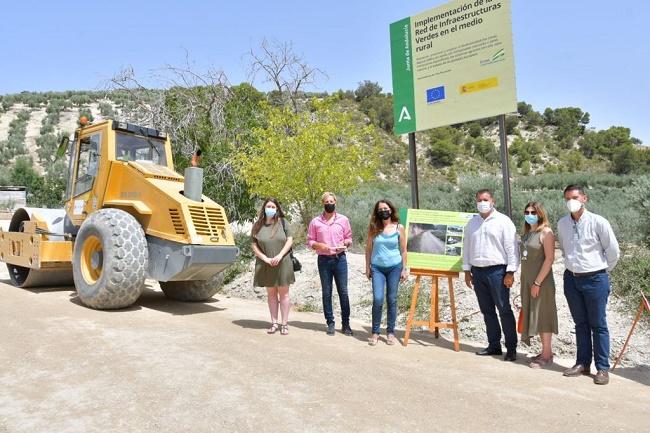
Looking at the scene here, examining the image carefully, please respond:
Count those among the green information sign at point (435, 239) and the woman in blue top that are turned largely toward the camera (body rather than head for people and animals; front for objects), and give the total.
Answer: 2

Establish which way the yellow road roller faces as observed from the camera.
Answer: facing away from the viewer and to the left of the viewer

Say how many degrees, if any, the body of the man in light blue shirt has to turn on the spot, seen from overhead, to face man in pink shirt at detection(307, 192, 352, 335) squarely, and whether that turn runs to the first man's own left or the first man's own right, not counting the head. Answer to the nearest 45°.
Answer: approximately 45° to the first man's own right

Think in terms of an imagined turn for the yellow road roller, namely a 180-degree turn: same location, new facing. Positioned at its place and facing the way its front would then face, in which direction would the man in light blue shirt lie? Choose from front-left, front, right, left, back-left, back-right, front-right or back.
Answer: front

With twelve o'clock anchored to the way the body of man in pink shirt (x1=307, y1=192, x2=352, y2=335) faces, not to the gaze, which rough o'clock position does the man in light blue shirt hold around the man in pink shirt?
The man in light blue shirt is roughly at 10 o'clock from the man in pink shirt.

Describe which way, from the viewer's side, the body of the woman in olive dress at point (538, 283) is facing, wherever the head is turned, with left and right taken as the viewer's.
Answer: facing the viewer and to the left of the viewer

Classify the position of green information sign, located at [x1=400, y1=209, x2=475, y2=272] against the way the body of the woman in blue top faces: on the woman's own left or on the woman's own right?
on the woman's own left

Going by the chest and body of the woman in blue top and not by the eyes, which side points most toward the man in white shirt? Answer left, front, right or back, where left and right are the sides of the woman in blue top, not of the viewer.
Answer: left

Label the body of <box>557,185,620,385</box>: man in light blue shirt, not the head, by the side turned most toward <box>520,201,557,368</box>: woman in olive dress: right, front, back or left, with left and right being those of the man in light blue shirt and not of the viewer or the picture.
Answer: right

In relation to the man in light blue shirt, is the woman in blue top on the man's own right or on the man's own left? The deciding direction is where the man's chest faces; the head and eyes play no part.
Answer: on the man's own right

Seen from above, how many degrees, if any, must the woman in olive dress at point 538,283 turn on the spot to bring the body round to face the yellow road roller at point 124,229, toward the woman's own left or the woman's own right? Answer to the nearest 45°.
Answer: approximately 45° to the woman's own right
